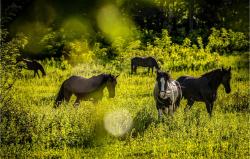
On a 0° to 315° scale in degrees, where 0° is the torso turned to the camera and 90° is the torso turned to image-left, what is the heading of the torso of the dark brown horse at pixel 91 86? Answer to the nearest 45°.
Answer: approximately 270°

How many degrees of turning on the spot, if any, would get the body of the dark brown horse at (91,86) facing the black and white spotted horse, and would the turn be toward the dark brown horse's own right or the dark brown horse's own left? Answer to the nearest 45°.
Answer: approximately 45° to the dark brown horse's own right

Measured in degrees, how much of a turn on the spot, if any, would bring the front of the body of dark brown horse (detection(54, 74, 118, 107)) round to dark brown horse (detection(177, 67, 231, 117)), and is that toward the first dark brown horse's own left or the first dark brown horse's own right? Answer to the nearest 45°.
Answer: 0° — it already faces it
